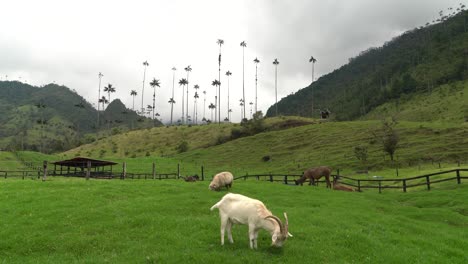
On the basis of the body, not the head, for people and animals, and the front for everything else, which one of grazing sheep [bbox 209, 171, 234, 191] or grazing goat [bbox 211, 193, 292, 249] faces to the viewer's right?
grazing goat [bbox 211, 193, 292, 249]

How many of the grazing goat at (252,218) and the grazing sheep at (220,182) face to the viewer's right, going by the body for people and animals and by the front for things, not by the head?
1

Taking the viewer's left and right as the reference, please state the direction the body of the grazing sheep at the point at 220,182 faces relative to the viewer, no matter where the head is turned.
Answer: facing the viewer and to the left of the viewer

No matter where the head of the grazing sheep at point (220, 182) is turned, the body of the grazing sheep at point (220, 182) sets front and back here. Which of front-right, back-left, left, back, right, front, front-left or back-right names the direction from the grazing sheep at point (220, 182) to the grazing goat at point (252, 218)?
front-left

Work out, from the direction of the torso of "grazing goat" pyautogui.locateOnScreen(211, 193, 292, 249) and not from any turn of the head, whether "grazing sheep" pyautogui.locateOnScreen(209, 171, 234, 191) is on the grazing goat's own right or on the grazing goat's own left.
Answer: on the grazing goat's own left

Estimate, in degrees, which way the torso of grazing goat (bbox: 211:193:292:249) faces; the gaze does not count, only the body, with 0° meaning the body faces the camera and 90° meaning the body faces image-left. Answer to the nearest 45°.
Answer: approximately 270°
